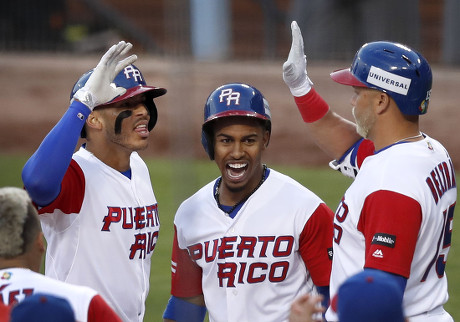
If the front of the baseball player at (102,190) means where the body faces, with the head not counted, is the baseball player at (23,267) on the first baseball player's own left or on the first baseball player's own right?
on the first baseball player's own right

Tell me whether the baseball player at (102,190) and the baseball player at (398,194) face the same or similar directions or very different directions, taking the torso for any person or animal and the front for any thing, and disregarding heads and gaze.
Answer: very different directions

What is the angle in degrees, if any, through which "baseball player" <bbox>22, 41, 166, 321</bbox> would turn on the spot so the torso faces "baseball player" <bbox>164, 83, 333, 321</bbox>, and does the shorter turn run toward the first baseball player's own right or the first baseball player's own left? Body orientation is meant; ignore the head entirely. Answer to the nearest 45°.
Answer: approximately 45° to the first baseball player's own left

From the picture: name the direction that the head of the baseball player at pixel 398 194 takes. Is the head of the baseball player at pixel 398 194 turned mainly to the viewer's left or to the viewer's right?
to the viewer's left

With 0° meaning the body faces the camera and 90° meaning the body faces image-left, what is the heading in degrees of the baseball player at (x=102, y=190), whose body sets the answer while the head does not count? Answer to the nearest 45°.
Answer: approximately 315°

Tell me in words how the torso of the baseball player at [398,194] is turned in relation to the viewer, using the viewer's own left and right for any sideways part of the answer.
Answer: facing to the left of the viewer

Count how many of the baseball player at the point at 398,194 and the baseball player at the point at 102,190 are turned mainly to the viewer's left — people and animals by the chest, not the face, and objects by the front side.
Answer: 1

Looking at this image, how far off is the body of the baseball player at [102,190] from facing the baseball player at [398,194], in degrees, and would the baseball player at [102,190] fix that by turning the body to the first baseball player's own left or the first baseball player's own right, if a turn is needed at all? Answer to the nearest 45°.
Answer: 0° — they already face them

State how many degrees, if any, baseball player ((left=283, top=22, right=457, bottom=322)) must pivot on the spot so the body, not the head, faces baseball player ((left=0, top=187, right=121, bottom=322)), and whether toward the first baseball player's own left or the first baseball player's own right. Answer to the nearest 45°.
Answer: approximately 45° to the first baseball player's own left

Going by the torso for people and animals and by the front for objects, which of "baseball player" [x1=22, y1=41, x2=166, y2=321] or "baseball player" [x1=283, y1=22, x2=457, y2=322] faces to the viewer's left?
"baseball player" [x1=283, y1=22, x2=457, y2=322]
